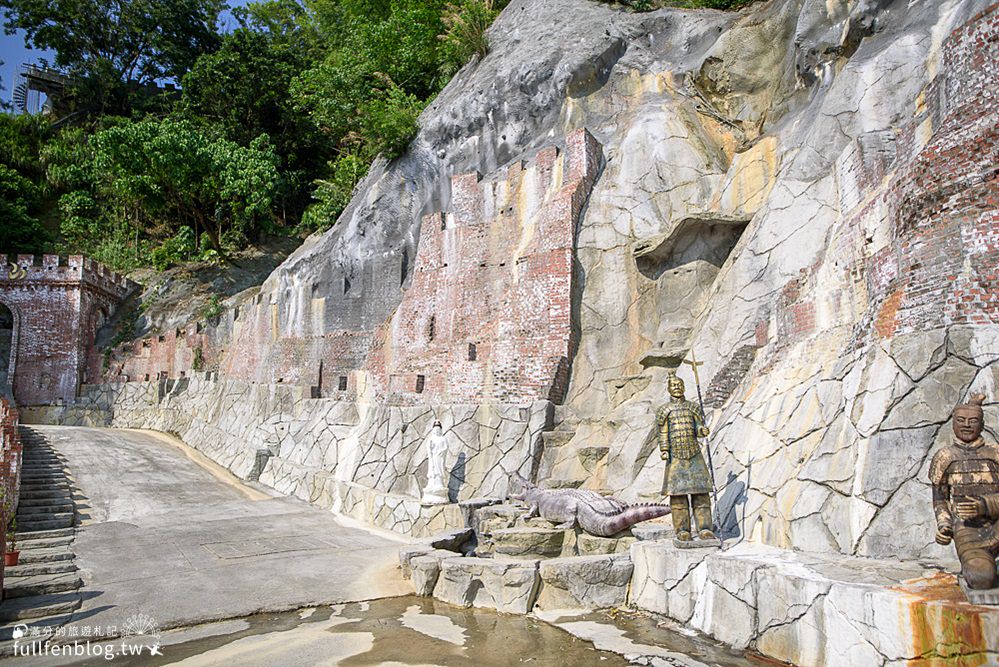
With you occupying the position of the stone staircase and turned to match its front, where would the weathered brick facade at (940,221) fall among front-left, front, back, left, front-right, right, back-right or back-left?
front-left

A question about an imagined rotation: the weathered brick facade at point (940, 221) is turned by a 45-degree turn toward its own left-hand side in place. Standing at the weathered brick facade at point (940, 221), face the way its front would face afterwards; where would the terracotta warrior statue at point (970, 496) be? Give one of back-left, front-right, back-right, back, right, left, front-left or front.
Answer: front

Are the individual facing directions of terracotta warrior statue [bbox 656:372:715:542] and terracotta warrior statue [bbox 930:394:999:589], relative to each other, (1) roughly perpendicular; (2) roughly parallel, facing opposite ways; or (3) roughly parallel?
roughly parallel

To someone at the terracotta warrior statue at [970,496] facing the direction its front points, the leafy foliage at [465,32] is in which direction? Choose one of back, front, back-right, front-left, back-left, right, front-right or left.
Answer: back-right

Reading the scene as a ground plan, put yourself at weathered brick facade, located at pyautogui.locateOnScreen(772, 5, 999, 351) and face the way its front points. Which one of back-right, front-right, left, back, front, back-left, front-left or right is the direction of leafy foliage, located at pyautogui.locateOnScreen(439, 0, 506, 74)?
right

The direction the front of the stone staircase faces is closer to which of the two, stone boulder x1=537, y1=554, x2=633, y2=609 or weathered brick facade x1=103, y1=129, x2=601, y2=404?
the stone boulder

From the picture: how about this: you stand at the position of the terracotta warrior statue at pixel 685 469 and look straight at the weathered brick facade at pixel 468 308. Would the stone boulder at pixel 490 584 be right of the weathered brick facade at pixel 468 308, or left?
left

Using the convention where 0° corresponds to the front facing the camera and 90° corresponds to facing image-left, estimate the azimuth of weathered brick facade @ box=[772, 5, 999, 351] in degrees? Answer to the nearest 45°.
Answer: approximately 45°

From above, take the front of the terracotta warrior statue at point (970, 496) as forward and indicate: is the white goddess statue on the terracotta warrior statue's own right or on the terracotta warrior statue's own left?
on the terracotta warrior statue's own right

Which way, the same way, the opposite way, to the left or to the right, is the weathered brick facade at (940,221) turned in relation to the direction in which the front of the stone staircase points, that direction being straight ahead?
to the right

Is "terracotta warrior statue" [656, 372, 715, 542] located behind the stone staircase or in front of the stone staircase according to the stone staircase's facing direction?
in front

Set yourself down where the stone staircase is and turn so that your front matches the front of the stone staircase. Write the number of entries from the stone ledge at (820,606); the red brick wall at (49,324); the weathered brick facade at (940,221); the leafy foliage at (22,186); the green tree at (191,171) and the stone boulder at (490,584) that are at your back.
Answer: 3

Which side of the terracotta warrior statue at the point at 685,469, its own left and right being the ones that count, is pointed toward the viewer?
front

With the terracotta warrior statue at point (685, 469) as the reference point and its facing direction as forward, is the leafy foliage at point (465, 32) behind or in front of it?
behind

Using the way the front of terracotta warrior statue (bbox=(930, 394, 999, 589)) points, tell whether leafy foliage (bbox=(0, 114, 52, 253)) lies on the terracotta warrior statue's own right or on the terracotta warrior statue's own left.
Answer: on the terracotta warrior statue's own right

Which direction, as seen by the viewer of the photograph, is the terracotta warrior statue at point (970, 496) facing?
facing the viewer

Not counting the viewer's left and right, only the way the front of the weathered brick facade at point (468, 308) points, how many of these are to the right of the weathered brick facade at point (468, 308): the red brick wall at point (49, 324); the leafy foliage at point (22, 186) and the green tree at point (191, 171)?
3
